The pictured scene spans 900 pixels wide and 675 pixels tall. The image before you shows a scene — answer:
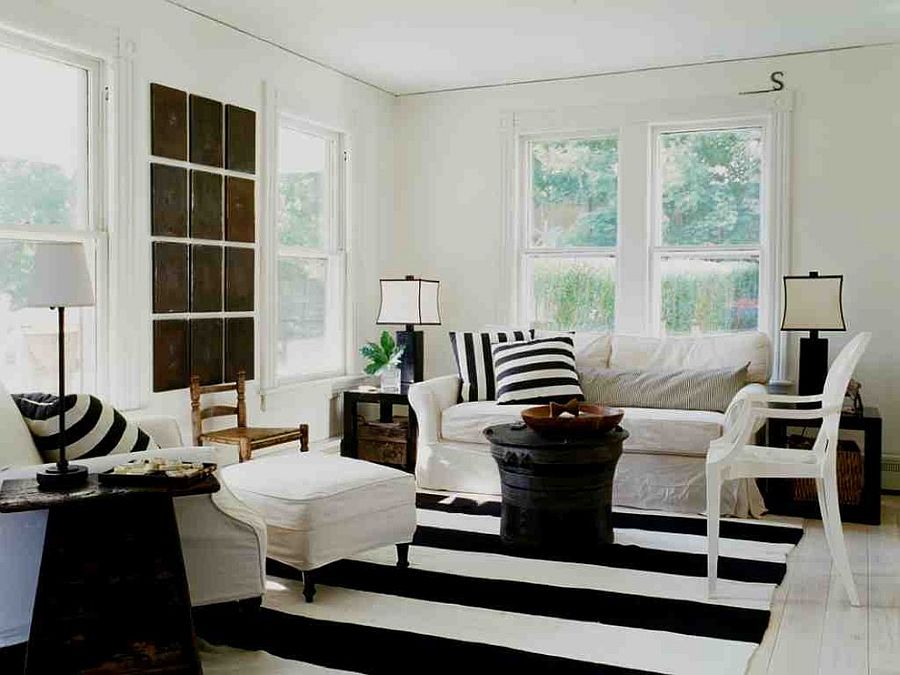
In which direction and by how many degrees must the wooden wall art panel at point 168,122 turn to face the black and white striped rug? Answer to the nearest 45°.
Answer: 0° — it already faces it

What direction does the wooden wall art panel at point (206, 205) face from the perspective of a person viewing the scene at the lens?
facing the viewer and to the right of the viewer

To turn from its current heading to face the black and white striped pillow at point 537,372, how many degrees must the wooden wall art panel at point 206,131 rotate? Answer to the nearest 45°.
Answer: approximately 45° to its left

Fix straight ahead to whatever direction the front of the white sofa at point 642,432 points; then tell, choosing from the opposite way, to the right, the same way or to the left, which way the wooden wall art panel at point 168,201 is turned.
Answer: to the left

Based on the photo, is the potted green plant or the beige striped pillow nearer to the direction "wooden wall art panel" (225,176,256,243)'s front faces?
the beige striped pillow

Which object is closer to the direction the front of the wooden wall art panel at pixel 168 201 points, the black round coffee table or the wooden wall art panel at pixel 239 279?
the black round coffee table

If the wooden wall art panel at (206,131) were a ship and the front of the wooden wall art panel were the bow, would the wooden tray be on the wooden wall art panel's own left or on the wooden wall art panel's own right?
on the wooden wall art panel's own right

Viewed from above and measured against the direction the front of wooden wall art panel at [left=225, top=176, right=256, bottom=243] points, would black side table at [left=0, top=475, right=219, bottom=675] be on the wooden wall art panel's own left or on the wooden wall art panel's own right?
on the wooden wall art panel's own right
